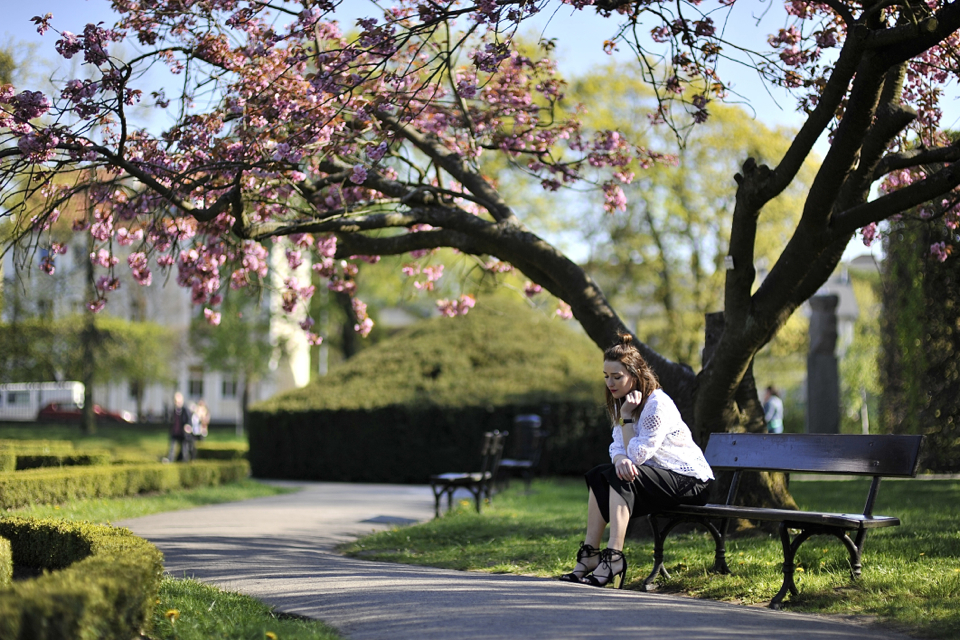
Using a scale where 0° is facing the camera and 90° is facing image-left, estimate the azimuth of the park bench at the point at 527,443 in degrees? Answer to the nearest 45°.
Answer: approximately 45°

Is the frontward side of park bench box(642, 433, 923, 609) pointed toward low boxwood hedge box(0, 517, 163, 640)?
yes

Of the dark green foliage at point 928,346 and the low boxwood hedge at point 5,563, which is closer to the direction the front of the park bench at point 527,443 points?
the low boxwood hedge

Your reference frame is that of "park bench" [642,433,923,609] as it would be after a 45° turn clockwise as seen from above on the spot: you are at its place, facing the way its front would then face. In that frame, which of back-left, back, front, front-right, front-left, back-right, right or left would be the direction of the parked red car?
front-right

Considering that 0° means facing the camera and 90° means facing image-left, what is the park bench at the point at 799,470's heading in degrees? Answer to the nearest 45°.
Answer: approximately 45°

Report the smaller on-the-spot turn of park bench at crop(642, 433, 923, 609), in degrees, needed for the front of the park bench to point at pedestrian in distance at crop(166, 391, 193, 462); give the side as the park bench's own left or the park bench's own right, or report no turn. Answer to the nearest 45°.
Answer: approximately 90° to the park bench's own right

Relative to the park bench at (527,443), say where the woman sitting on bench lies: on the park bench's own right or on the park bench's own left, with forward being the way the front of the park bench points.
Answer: on the park bench's own left

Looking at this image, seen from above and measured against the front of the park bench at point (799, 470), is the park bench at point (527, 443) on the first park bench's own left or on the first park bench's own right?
on the first park bench's own right

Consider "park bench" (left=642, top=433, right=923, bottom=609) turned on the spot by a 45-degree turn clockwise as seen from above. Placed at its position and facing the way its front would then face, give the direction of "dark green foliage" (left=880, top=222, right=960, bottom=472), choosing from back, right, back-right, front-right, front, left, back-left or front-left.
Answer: right
